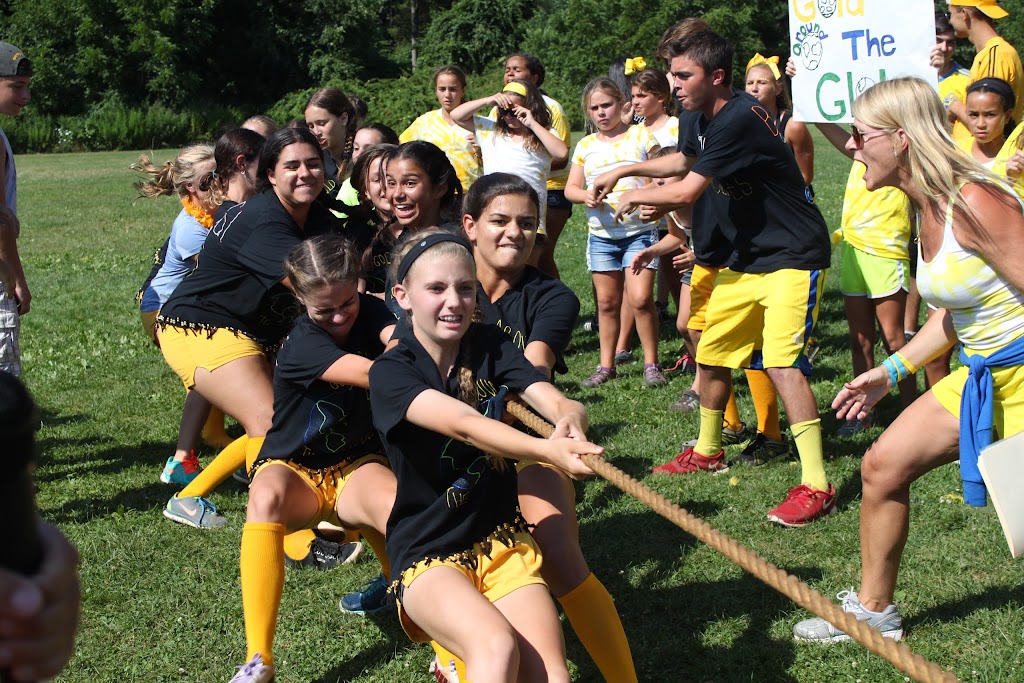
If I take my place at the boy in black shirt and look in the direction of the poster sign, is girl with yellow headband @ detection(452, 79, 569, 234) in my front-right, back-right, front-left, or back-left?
front-left

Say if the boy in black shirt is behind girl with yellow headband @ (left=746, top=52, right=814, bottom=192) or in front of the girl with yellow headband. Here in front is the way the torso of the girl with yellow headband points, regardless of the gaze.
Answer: in front

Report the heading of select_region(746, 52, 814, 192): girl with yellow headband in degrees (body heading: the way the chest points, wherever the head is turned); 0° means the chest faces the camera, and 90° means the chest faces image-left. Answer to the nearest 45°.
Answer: approximately 45°

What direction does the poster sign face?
toward the camera

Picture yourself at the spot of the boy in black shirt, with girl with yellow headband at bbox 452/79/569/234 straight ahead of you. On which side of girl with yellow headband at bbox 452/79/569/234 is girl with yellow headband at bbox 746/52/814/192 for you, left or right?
right

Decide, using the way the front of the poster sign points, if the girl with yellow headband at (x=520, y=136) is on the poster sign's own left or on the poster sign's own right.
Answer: on the poster sign's own right

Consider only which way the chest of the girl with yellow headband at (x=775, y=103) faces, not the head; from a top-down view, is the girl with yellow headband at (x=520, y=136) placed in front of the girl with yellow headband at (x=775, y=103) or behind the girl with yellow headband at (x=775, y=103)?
in front

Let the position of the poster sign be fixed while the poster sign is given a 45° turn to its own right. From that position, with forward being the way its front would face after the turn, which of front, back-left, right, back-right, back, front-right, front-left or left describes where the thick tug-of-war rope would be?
front-left
